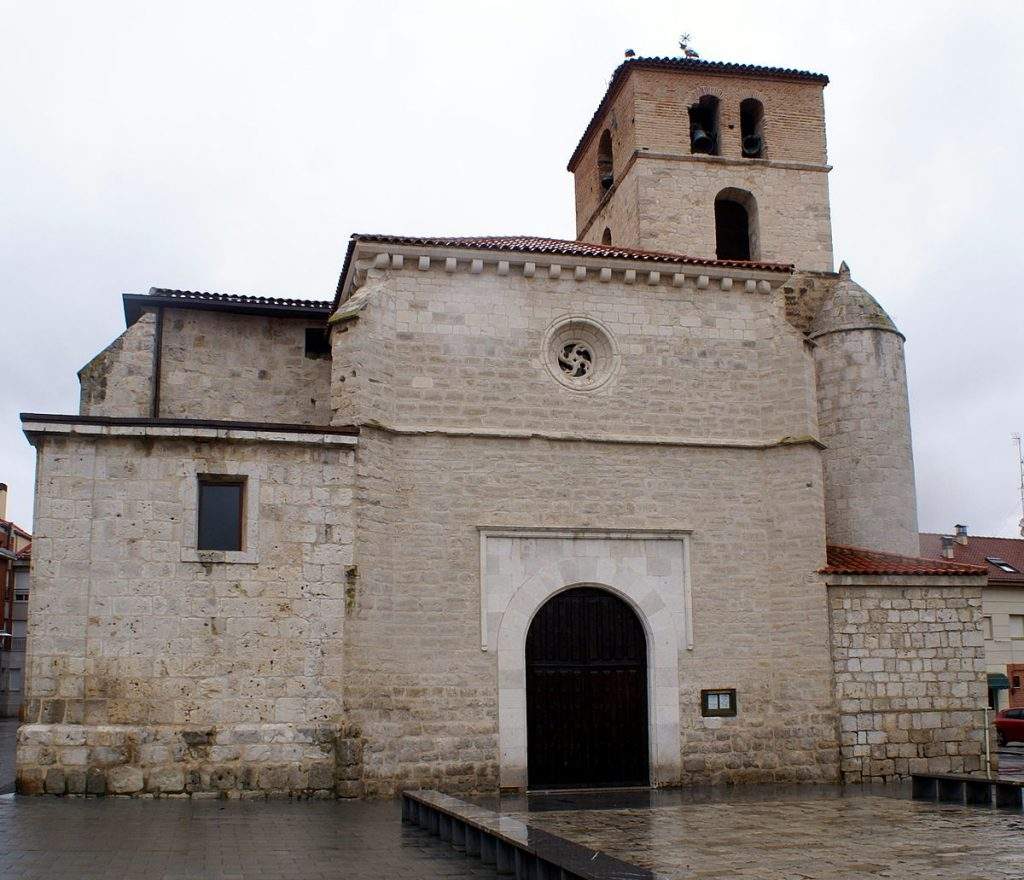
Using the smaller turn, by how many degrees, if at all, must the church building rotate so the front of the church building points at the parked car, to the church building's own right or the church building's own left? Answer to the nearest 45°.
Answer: approximately 135° to the church building's own left

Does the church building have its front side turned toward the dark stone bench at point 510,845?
yes

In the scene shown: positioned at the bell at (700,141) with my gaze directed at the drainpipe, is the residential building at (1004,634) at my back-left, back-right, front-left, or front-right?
back-right

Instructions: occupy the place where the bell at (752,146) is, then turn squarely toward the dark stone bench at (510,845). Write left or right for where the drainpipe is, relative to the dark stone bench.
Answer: right

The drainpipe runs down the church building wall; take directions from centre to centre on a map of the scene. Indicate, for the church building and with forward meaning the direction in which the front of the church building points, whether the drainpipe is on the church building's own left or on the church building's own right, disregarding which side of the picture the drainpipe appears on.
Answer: on the church building's own right

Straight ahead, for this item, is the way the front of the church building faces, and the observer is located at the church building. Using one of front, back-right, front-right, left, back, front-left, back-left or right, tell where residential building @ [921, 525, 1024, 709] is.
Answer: back-left

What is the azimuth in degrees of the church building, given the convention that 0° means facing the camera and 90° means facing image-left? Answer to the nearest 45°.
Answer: approximately 0°
